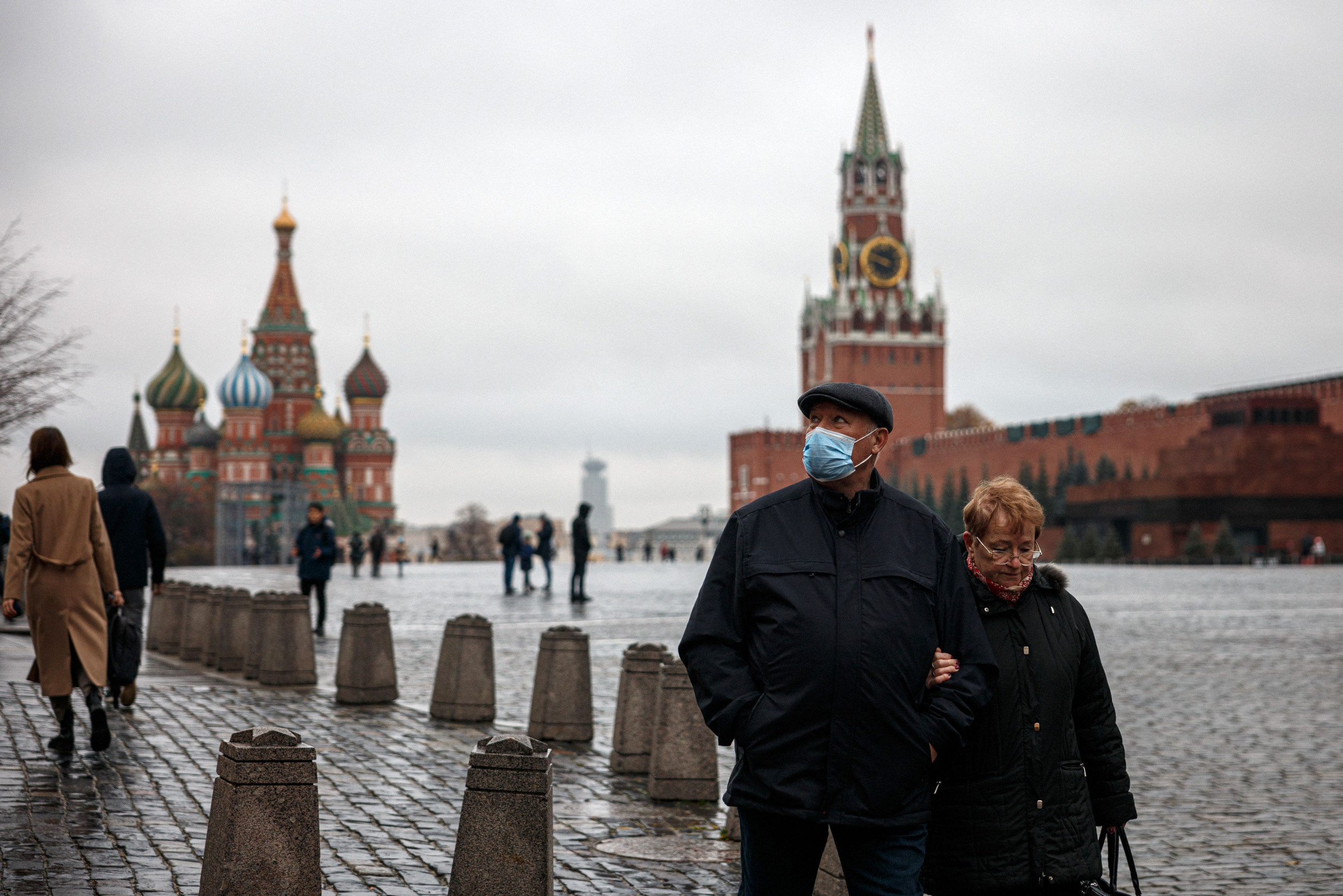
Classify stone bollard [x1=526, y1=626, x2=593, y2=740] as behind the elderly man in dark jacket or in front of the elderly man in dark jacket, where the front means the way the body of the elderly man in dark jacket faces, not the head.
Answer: behind

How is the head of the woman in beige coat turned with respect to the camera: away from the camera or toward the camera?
away from the camera

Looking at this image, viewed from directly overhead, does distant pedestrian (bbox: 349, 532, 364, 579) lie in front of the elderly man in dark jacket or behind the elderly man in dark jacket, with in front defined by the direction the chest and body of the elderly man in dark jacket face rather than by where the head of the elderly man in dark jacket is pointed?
behind

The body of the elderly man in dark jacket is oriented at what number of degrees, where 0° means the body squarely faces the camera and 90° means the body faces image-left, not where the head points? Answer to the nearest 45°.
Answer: approximately 0°

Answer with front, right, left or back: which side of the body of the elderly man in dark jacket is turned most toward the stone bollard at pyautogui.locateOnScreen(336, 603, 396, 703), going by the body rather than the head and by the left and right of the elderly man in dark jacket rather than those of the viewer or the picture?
back

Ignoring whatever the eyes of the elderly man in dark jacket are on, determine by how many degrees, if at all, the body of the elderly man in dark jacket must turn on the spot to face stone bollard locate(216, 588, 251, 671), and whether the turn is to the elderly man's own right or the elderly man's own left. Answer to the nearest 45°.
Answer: approximately 135° to the elderly man's own right

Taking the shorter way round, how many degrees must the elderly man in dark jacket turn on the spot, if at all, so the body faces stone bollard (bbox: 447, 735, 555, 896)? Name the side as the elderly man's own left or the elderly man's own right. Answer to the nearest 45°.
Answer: approximately 135° to the elderly man's own right

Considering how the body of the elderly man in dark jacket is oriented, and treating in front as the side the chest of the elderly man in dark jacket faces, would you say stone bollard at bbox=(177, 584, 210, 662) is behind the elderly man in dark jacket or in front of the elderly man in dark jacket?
behind

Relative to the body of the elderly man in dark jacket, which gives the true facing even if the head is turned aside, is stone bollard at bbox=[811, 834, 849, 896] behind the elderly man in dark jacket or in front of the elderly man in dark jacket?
behind

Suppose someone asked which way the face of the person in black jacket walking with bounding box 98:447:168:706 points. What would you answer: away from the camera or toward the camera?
away from the camera

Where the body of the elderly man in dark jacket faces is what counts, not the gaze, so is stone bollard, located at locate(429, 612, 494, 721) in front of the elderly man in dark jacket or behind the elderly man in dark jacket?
behind
